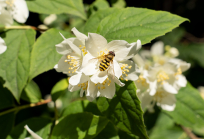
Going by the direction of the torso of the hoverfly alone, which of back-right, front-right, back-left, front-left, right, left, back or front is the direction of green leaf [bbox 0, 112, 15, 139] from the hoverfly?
back-left

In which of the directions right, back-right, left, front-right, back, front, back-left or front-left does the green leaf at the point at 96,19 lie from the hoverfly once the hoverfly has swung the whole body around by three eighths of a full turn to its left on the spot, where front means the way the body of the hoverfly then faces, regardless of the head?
right

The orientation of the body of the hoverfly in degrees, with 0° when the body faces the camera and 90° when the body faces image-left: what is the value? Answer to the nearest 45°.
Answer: approximately 225°
